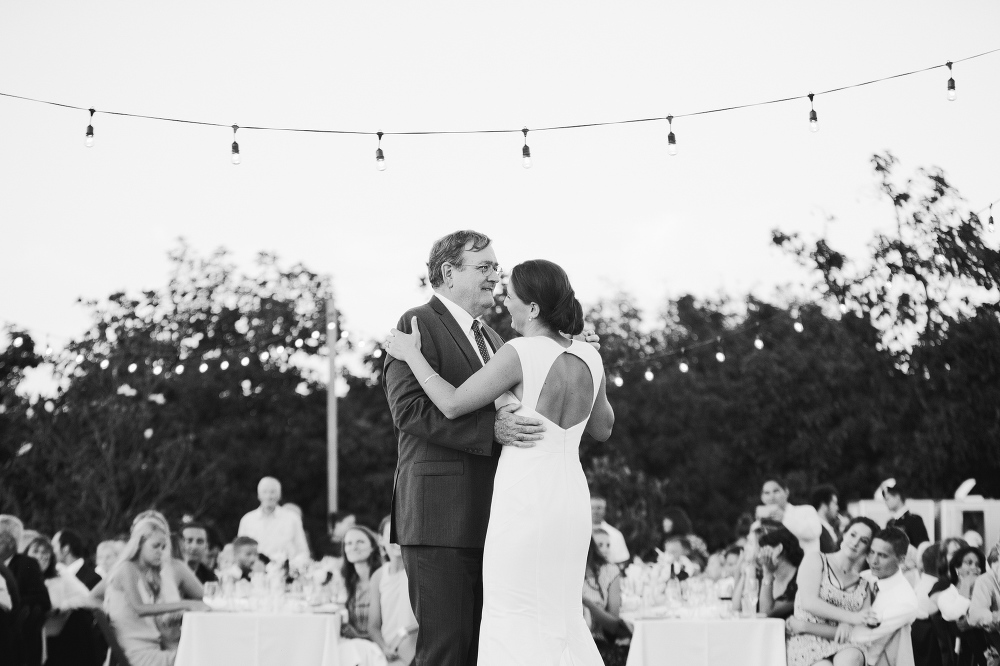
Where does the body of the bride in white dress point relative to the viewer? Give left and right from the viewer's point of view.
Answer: facing away from the viewer and to the left of the viewer

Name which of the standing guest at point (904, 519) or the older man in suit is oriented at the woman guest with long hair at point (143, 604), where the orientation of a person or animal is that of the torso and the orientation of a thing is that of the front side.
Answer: the standing guest

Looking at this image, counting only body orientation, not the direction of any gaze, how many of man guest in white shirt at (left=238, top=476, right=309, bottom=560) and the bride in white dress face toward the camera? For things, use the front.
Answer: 1

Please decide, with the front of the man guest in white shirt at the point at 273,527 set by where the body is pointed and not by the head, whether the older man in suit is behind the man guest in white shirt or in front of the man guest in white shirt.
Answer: in front

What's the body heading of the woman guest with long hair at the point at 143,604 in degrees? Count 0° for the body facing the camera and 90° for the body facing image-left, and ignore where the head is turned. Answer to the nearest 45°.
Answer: approximately 315°

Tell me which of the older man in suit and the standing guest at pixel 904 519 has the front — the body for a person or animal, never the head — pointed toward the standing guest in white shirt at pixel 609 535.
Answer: the standing guest at pixel 904 519

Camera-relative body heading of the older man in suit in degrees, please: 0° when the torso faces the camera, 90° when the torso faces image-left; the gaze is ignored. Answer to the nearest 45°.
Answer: approximately 315°

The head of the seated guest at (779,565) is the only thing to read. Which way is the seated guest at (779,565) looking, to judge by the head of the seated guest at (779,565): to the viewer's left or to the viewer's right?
to the viewer's left

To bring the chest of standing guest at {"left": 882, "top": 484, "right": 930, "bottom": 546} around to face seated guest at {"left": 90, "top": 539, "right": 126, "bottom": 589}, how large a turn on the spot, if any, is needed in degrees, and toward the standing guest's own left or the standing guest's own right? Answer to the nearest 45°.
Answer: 0° — they already face them

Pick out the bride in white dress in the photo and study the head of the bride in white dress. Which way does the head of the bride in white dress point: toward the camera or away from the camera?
away from the camera

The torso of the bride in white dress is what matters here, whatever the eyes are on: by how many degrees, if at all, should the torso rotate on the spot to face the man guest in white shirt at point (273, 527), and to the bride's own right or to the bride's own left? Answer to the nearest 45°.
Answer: approximately 45° to the bride's own right
